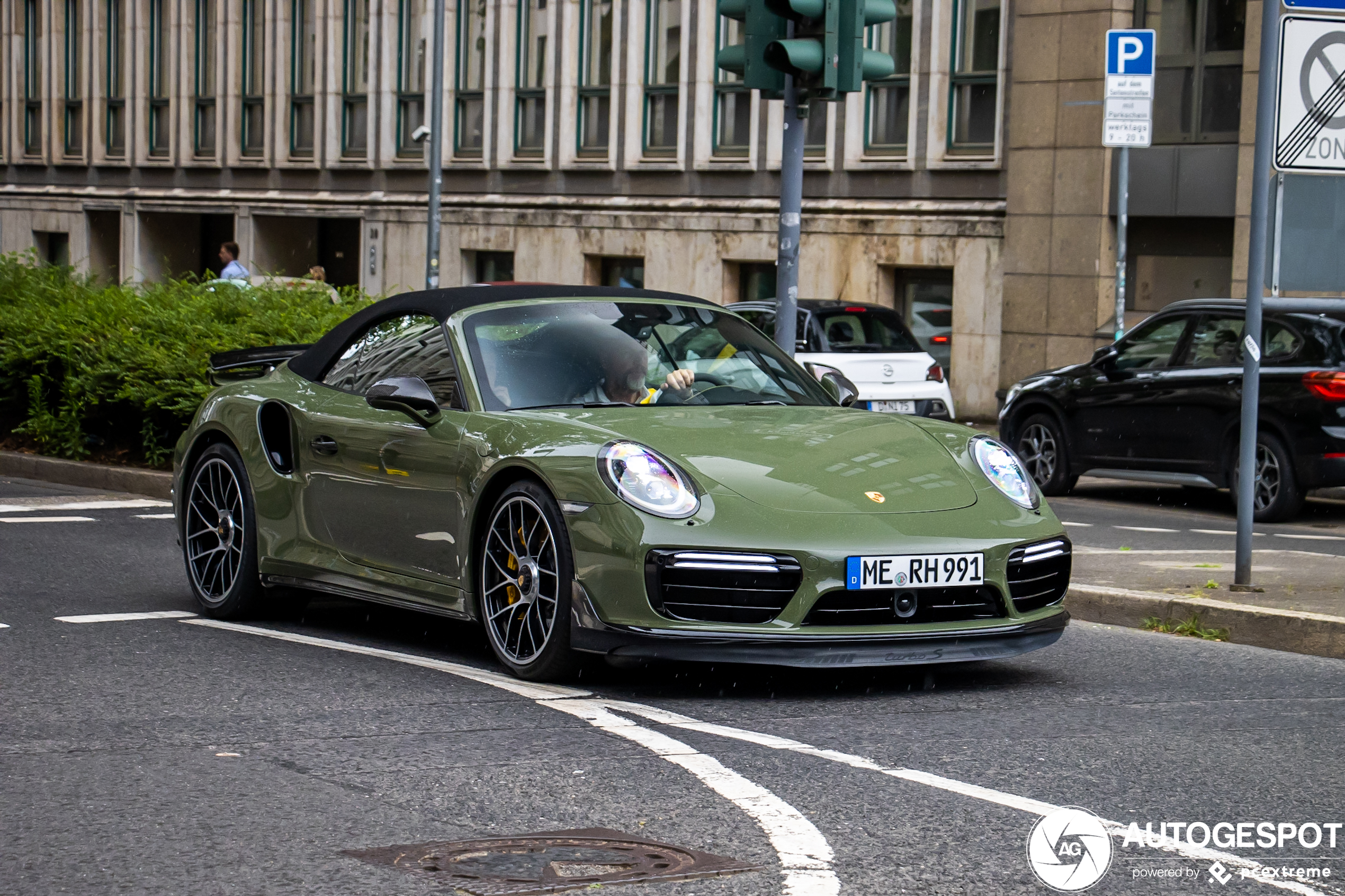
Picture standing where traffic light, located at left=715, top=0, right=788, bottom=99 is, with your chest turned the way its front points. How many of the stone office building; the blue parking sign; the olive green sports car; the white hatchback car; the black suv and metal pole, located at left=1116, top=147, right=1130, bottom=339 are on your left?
1

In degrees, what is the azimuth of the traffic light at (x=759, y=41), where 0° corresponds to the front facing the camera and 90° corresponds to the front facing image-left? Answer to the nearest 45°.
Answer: approximately 90°

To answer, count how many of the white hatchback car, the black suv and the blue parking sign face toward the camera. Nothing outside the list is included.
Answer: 1

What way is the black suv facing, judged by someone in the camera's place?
facing away from the viewer and to the left of the viewer

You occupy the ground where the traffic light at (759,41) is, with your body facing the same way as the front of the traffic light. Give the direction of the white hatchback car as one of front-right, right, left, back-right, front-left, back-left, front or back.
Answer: right

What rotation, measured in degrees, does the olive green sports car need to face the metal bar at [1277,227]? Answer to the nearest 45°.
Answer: approximately 90° to its left

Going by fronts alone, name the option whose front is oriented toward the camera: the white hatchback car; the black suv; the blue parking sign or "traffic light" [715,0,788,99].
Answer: the blue parking sign

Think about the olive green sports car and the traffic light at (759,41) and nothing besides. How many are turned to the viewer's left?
1

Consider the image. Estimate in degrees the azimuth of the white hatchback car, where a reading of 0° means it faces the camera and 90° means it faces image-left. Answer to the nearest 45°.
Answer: approximately 135°

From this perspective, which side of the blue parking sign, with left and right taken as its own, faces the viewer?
front

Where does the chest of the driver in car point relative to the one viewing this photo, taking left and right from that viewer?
facing the viewer and to the right of the viewer

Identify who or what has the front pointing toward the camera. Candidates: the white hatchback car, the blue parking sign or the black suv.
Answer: the blue parking sign

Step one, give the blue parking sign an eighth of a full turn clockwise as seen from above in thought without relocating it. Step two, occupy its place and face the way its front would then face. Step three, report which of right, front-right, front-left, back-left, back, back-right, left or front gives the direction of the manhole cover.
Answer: front-left

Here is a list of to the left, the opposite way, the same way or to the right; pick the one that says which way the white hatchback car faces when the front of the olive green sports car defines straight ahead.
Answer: the opposite way
